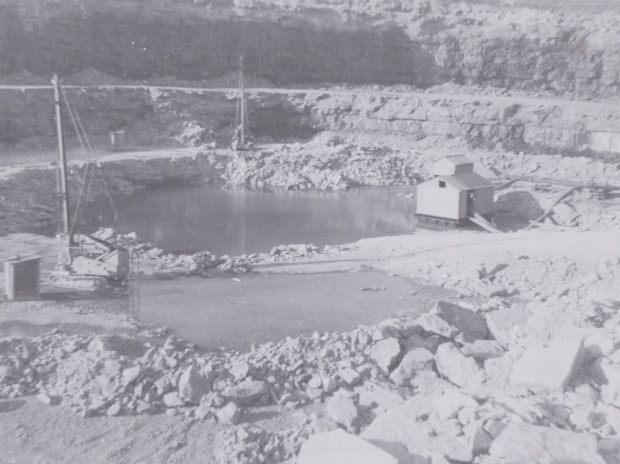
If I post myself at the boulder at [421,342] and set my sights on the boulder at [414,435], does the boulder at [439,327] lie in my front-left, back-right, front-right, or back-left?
back-left

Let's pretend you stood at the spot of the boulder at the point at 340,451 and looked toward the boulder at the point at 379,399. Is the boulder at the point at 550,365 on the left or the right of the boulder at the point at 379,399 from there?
right

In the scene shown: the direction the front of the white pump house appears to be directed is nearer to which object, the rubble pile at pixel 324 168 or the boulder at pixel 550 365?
the boulder
